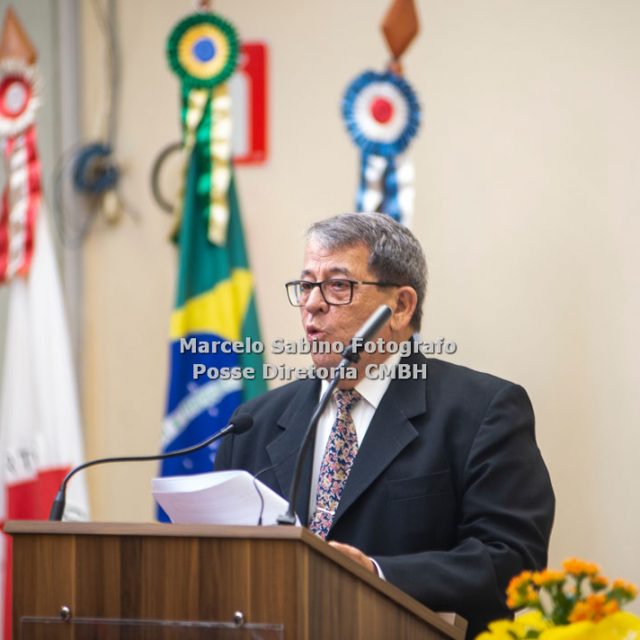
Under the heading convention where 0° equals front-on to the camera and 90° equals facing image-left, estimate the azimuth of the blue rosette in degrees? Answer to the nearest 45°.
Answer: approximately 0°

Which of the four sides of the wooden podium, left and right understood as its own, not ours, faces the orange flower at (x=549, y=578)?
left

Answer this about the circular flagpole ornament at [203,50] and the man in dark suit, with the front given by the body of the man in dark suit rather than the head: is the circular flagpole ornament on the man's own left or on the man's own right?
on the man's own right

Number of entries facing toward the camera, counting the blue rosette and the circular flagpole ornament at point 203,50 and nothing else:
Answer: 2

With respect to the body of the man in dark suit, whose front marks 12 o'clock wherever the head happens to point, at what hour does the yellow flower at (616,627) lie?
The yellow flower is roughly at 10 o'clock from the man in dark suit.

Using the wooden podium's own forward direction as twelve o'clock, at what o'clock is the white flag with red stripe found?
The white flag with red stripe is roughly at 4 o'clock from the wooden podium.
